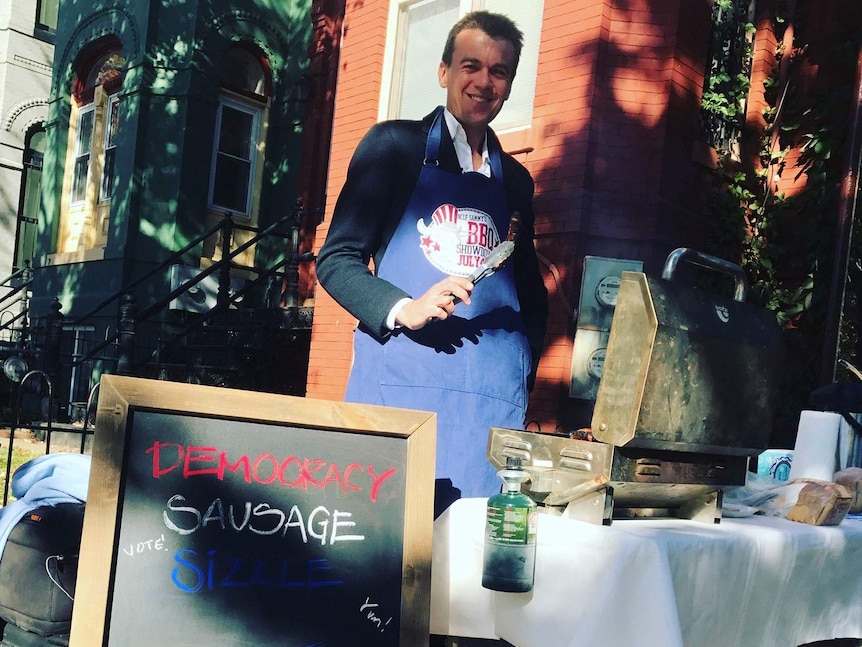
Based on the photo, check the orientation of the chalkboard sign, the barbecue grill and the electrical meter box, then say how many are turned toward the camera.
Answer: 2

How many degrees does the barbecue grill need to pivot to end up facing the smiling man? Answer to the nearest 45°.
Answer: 0° — it already faces them

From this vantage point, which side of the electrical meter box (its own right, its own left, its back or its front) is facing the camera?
front

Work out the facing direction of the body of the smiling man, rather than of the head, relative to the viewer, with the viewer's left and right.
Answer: facing the viewer and to the right of the viewer

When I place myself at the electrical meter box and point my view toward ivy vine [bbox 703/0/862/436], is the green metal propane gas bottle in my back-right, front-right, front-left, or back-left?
back-right

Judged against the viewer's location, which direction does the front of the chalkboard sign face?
facing the viewer

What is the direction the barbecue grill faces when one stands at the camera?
facing away from the viewer and to the left of the viewer

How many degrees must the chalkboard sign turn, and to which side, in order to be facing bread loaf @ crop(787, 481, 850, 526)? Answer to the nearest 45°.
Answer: approximately 90° to its left

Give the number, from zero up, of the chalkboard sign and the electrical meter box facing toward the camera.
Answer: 2

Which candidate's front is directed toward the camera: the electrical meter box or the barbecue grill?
the electrical meter box

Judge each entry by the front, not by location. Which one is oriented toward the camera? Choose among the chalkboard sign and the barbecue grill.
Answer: the chalkboard sign
